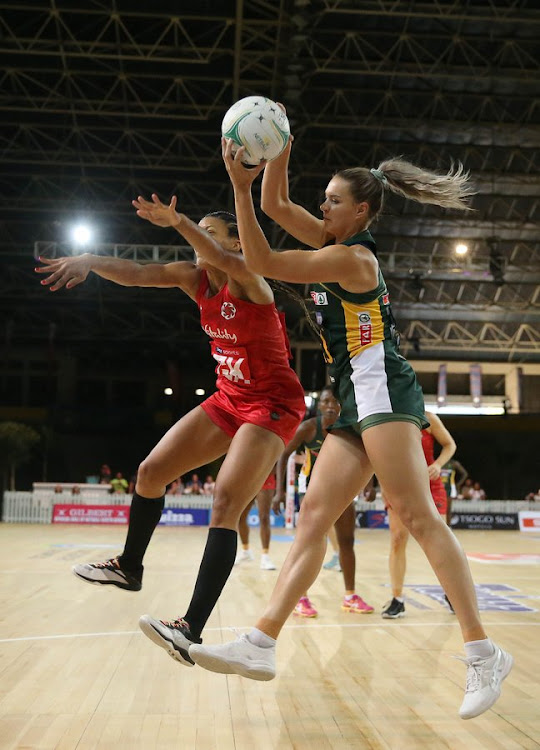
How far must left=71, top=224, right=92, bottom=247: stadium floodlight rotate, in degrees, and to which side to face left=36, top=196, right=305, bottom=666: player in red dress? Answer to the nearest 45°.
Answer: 0° — it already faces them

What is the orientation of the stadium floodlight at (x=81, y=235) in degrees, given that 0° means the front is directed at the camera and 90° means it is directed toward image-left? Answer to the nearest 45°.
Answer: approximately 0°

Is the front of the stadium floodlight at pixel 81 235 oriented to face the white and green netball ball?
yes

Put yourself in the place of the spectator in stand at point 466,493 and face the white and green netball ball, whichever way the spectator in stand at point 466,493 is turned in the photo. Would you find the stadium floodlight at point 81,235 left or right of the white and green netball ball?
right

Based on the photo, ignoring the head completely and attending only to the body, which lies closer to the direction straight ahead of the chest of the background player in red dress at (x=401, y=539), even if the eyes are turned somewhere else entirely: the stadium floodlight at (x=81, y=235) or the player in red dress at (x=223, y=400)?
the player in red dress

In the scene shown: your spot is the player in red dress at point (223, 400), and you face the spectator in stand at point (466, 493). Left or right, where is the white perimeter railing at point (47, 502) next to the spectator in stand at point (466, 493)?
left

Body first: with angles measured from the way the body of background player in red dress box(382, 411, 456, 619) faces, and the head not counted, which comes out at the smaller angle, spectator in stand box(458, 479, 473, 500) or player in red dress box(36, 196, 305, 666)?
the player in red dress

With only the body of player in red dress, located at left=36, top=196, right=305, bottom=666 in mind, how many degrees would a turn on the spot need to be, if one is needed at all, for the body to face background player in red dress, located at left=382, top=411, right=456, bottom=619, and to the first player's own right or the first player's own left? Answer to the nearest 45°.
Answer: approximately 180°
